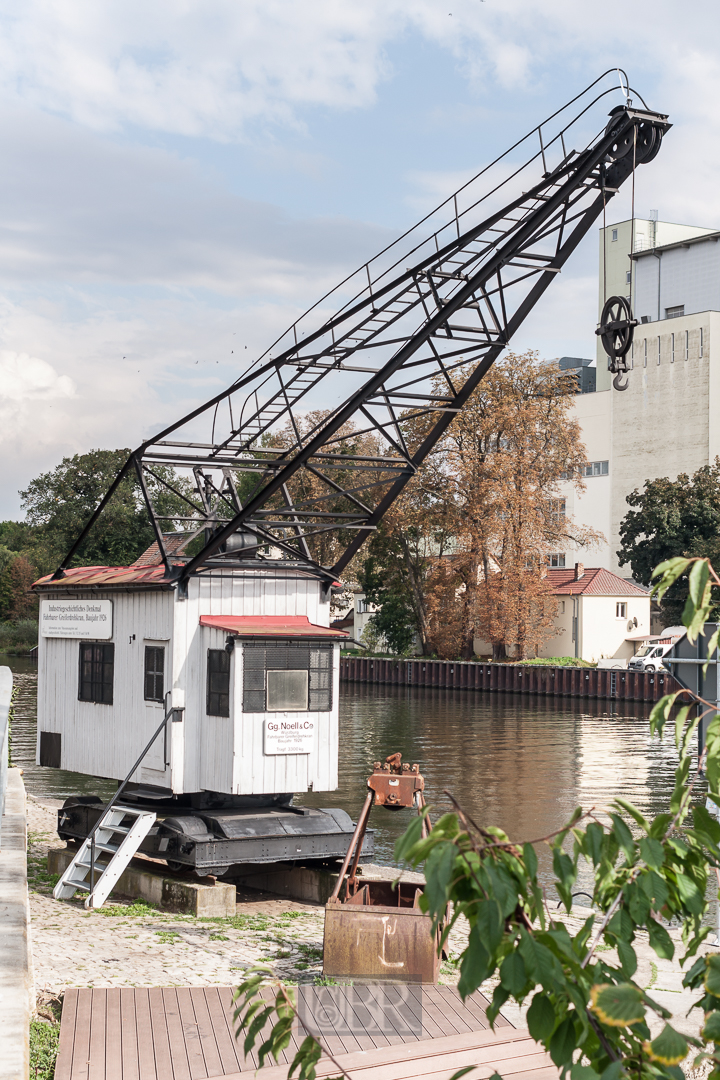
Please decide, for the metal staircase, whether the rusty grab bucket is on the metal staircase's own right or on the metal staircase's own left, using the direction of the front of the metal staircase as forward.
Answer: on the metal staircase's own left

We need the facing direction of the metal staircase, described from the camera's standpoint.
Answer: facing the viewer and to the left of the viewer

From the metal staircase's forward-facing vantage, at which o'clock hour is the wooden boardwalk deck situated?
The wooden boardwalk deck is roughly at 10 o'clock from the metal staircase.

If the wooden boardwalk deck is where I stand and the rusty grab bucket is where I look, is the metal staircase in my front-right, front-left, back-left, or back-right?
front-left

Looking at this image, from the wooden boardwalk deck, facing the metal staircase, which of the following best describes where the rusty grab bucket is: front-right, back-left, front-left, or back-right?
front-right
